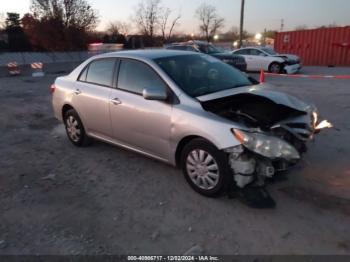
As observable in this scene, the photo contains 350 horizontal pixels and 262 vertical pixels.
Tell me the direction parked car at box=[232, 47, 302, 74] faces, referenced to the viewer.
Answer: facing the viewer and to the right of the viewer

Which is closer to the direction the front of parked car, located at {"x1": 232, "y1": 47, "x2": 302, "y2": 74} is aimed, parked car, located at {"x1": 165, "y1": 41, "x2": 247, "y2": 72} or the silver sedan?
the silver sedan

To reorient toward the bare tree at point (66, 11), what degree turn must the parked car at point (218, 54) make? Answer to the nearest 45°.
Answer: approximately 180°

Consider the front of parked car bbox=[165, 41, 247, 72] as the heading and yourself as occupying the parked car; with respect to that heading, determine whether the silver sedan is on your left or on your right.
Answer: on your right

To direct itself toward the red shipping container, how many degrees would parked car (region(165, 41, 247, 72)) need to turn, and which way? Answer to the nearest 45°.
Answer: approximately 90° to its left

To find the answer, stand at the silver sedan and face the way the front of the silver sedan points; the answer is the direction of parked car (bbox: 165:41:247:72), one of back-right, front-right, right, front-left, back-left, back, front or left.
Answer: back-left

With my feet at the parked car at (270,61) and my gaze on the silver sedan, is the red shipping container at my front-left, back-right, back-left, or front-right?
back-left

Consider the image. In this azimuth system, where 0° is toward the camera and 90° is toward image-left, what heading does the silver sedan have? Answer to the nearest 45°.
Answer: approximately 315°

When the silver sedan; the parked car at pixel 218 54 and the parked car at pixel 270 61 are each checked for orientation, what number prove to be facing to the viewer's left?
0

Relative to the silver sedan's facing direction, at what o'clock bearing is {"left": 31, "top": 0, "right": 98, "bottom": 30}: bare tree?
The bare tree is roughly at 7 o'clock from the silver sedan.
